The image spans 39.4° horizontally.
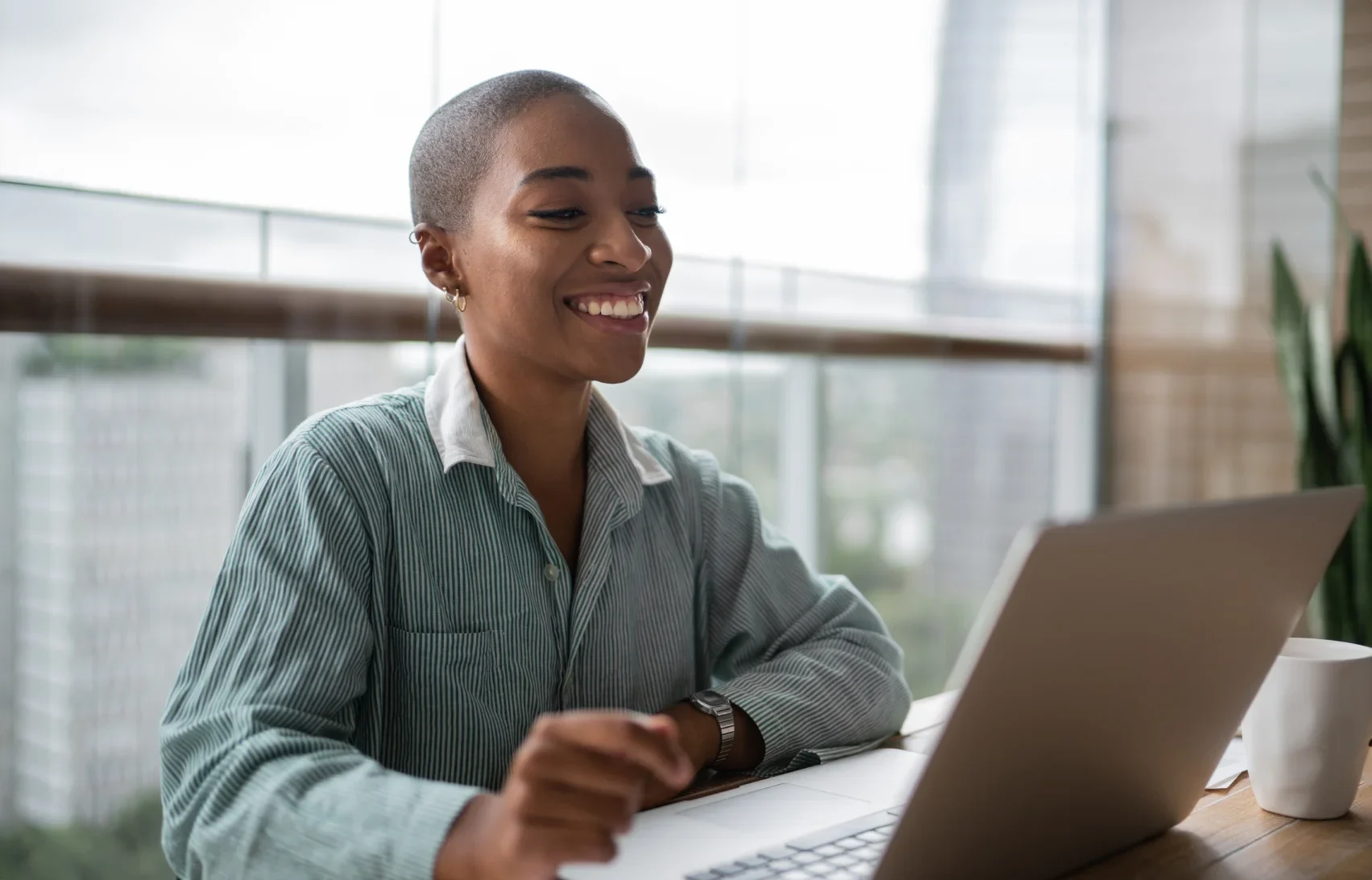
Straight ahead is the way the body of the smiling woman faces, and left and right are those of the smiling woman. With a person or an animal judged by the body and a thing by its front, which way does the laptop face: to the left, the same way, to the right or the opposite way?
the opposite way

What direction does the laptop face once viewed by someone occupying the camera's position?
facing away from the viewer and to the left of the viewer

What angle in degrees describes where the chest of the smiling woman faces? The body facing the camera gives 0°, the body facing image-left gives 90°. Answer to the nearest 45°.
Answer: approximately 315°

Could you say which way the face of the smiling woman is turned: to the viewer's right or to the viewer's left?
to the viewer's right

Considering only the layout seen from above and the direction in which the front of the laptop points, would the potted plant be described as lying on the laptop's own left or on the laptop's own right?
on the laptop's own right

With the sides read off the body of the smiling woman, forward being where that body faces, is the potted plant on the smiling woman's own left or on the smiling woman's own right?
on the smiling woman's own left
